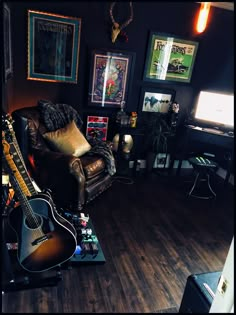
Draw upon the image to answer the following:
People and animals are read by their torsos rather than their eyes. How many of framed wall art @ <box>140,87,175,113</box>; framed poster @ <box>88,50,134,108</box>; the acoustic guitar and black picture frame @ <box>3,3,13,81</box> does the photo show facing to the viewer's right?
1

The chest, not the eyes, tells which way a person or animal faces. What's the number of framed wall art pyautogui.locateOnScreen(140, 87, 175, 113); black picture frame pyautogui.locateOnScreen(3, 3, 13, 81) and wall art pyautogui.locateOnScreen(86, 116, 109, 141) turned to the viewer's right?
1

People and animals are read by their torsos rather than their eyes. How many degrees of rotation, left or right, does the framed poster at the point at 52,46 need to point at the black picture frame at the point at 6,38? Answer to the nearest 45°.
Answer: approximately 45° to its right

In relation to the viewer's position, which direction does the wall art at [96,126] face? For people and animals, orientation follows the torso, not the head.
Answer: facing the viewer

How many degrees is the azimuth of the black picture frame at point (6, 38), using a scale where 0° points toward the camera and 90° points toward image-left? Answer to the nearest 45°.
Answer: approximately 270°

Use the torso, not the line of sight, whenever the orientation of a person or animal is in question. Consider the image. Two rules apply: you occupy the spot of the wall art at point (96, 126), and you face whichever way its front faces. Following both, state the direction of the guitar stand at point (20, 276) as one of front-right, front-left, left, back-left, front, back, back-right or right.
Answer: front

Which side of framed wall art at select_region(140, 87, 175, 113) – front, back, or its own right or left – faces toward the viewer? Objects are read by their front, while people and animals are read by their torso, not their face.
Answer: front

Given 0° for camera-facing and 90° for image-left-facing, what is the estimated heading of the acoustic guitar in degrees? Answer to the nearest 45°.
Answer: approximately 0°

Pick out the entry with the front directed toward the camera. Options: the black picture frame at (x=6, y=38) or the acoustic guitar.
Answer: the acoustic guitar

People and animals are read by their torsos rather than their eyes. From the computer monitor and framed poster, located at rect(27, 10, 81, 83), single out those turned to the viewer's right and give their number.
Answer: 0

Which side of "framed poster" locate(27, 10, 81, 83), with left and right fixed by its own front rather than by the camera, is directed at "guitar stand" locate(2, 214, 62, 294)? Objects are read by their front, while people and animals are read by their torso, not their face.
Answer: front

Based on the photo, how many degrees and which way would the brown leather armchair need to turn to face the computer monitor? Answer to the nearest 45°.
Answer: approximately 45° to its left

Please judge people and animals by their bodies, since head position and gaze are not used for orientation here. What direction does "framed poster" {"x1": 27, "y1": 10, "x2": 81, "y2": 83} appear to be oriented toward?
toward the camera

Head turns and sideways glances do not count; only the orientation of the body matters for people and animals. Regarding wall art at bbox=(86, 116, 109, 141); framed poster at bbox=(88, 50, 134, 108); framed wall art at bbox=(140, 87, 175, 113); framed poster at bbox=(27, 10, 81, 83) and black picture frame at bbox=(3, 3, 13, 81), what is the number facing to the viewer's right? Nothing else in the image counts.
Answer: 1

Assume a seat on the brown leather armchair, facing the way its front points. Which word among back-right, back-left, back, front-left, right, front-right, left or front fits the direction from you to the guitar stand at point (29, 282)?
front-right

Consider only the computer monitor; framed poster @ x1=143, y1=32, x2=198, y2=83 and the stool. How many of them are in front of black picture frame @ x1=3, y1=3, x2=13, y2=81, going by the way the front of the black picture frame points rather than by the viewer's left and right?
3
